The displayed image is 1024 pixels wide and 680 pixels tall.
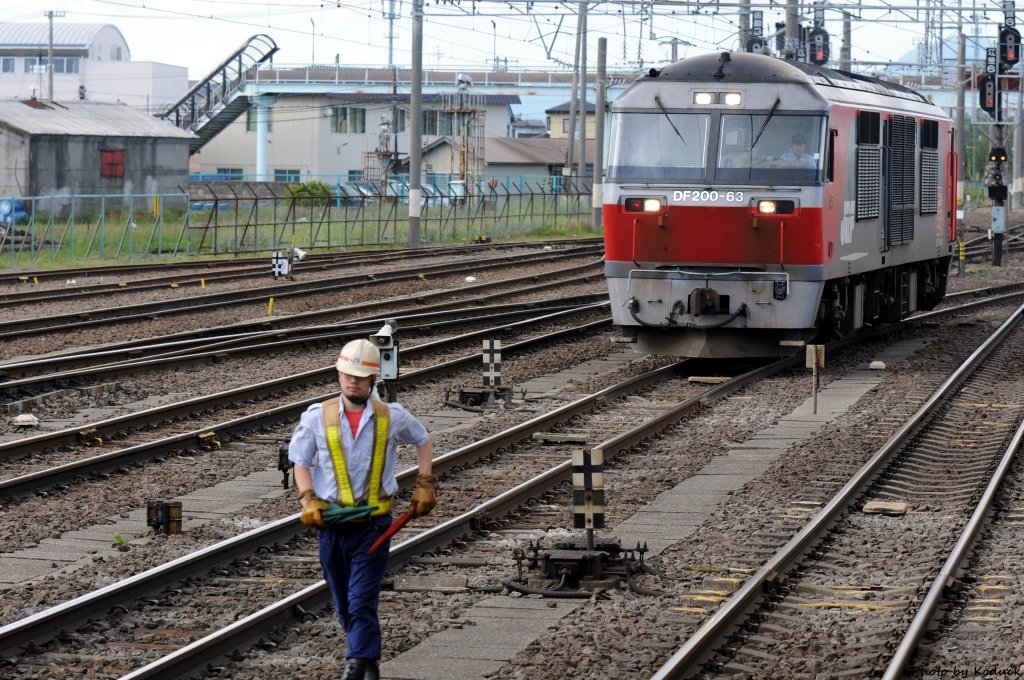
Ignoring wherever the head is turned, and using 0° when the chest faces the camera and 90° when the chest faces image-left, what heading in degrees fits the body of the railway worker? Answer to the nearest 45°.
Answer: approximately 0°

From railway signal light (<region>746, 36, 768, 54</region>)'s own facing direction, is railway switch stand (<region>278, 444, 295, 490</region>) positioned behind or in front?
in front

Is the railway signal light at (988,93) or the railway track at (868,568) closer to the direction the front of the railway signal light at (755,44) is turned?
the railway track

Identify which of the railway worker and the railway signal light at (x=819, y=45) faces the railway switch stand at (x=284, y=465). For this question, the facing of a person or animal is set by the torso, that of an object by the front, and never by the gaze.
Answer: the railway signal light

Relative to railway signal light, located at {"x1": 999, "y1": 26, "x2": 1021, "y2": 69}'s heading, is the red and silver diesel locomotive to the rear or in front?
in front

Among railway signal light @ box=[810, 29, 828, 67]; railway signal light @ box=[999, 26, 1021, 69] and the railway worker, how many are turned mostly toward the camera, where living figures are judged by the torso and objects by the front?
3

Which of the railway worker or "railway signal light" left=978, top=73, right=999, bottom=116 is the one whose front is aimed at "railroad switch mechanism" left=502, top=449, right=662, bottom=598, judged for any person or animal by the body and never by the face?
the railway signal light

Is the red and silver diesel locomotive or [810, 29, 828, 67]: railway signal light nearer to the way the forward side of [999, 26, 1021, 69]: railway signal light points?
the red and silver diesel locomotive

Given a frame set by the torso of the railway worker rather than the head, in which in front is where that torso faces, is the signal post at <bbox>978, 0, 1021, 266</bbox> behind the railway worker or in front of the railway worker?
behind
